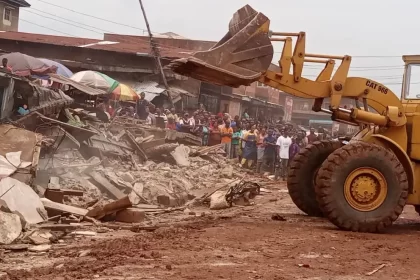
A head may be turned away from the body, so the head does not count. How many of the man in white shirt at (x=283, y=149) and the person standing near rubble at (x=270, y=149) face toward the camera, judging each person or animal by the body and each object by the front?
2

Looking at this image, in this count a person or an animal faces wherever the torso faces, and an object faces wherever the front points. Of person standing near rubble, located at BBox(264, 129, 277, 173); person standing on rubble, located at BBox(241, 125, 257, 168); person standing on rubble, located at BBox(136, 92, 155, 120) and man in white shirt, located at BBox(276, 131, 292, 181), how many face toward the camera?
4

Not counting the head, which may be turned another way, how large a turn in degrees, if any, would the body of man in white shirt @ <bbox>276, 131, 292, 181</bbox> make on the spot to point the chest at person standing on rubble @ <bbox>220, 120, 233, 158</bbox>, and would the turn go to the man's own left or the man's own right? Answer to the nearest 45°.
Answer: approximately 135° to the man's own right

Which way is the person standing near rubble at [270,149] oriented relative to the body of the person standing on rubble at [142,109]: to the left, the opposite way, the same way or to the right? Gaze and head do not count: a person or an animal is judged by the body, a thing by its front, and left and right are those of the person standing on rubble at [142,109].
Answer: the same way

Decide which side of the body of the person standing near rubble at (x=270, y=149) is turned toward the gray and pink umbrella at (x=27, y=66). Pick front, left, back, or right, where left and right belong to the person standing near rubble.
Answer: right

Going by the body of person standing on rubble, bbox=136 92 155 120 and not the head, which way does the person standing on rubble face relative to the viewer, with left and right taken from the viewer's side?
facing the viewer

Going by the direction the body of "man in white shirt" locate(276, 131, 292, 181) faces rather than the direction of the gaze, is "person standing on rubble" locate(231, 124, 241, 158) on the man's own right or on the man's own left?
on the man's own right

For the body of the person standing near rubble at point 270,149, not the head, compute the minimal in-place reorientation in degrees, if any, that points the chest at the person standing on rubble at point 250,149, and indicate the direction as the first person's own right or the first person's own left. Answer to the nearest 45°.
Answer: approximately 90° to the first person's own right

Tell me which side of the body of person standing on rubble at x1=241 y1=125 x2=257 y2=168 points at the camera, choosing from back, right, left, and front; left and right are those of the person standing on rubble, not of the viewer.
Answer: front

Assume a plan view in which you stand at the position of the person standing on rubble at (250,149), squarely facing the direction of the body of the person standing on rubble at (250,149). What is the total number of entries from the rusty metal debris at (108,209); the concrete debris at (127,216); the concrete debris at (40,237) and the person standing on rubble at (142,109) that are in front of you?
3

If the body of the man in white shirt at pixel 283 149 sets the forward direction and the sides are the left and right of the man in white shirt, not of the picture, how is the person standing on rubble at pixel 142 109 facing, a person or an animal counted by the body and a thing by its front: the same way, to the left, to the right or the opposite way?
the same way

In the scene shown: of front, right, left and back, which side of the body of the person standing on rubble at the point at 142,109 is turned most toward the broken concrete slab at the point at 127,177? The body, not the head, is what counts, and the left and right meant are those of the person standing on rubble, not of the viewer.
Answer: front

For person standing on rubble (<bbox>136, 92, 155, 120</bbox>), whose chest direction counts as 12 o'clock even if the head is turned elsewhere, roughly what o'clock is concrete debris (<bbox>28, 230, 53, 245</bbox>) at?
The concrete debris is roughly at 12 o'clock from the person standing on rubble.

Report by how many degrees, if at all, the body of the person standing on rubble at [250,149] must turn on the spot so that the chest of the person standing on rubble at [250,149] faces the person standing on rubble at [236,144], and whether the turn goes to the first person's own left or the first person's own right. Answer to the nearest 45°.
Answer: approximately 135° to the first person's own right

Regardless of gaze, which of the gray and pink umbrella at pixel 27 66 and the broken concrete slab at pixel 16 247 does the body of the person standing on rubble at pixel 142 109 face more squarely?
the broken concrete slab

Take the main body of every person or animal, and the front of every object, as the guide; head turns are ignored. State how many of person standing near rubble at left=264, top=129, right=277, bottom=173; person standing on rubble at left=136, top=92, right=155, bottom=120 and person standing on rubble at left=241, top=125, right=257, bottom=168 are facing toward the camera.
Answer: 3

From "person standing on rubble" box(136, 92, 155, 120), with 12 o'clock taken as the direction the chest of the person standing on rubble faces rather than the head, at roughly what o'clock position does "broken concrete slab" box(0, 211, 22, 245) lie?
The broken concrete slab is roughly at 12 o'clock from the person standing on rubble.

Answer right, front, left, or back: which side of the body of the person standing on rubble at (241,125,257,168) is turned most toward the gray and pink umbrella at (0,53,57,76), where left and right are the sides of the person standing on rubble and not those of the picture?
right
